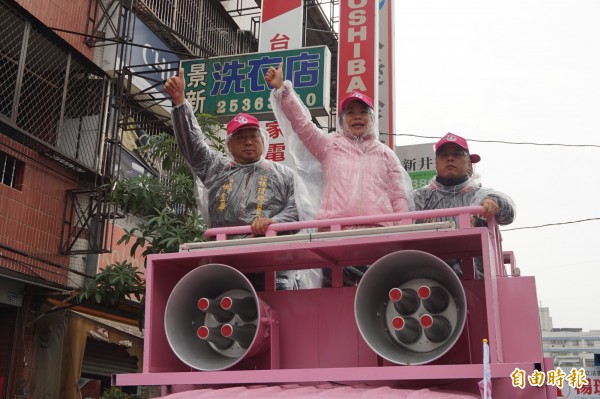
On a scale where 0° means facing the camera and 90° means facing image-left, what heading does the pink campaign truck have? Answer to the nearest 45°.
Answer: approximately 0°

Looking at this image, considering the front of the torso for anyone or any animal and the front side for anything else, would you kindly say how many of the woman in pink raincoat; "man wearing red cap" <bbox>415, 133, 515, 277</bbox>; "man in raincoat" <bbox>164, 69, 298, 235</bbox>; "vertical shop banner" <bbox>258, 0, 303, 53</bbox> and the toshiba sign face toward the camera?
5

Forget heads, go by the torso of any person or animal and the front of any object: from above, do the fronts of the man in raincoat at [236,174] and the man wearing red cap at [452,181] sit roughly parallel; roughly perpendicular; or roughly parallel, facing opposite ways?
roughly parallel

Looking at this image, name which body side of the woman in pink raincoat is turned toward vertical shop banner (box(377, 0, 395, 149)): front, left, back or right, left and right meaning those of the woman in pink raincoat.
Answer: back

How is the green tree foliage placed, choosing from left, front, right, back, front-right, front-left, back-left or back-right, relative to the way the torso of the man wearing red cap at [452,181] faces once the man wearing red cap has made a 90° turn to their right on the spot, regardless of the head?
front-right

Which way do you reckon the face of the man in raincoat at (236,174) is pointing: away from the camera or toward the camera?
toward the camera

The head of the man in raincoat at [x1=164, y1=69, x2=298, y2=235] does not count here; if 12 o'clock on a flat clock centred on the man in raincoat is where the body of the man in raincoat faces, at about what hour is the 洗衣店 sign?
The 洗衣店 sign is roughly at 6 o'clock from the man in raincoat.

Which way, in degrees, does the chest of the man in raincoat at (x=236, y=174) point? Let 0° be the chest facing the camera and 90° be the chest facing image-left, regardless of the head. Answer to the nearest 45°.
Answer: approximately 0°

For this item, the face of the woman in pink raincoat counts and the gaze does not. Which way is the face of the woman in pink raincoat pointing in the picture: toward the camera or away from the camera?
toward the camera

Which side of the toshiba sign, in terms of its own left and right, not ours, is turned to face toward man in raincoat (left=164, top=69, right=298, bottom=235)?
front

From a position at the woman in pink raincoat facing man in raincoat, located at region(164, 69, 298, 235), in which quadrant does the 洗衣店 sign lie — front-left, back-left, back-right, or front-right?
front-right

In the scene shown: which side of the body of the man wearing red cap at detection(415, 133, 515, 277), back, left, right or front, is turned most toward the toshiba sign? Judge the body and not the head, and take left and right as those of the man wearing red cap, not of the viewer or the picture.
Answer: back

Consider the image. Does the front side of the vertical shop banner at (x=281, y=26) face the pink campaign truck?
yes

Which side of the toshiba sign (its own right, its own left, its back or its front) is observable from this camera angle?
front

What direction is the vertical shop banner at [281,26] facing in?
toward the camera

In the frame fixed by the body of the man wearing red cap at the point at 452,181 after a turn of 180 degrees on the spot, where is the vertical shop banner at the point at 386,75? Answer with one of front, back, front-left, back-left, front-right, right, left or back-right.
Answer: front

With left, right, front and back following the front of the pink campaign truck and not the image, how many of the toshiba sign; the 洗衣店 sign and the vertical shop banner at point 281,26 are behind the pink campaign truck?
3

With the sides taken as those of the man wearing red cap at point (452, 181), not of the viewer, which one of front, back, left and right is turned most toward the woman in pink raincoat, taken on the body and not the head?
right

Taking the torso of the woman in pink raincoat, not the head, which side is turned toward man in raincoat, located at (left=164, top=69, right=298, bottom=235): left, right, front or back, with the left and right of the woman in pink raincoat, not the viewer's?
right

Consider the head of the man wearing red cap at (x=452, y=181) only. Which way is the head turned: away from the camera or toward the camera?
toward the camera
